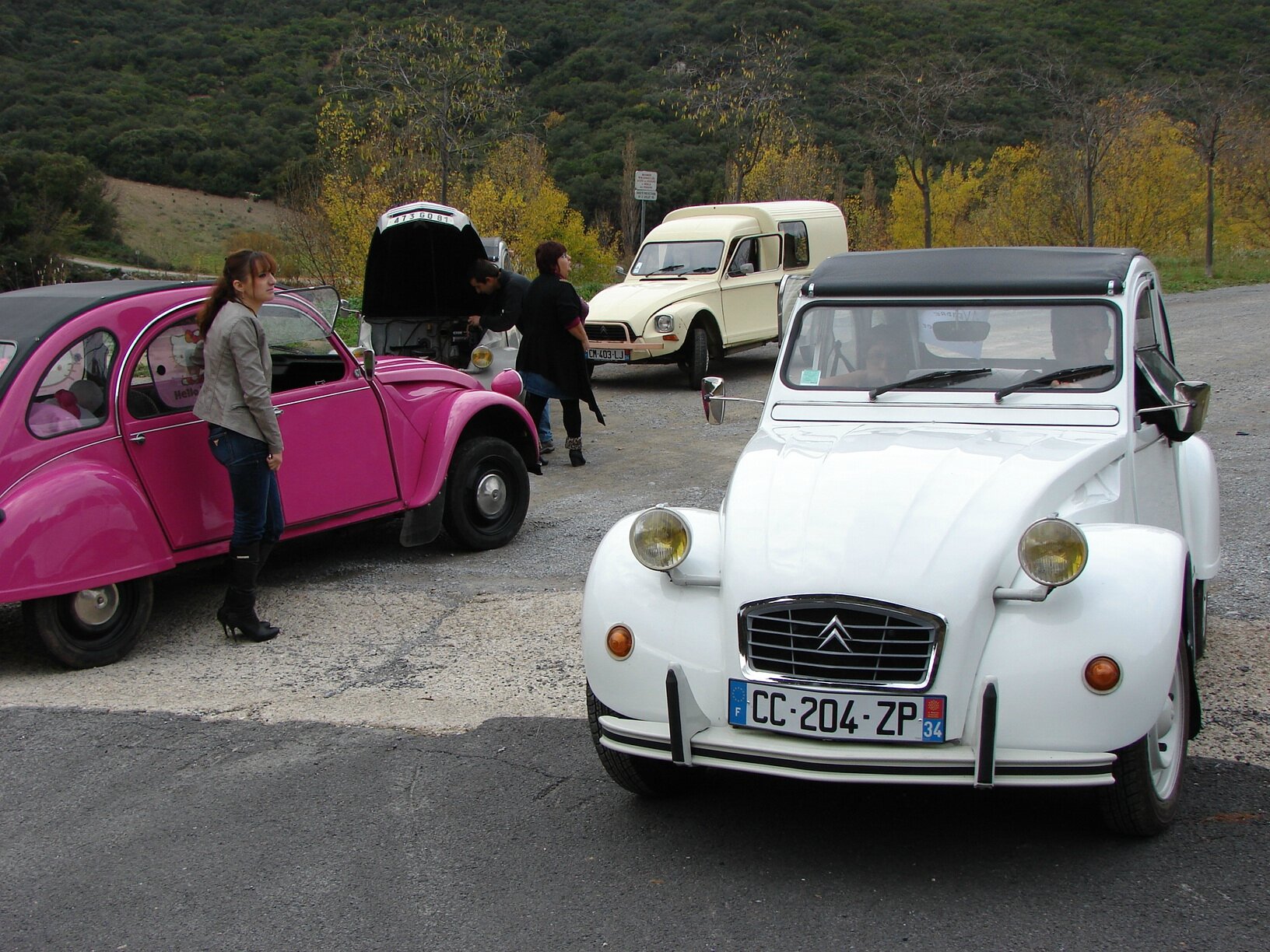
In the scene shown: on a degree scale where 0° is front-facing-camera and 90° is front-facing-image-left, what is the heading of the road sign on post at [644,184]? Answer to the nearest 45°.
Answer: approximately 0°

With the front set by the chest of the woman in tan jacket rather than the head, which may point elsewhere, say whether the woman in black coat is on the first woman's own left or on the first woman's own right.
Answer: on the first woman's own left

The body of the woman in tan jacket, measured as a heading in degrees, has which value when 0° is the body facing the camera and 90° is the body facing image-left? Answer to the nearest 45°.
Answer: approximately 270°
